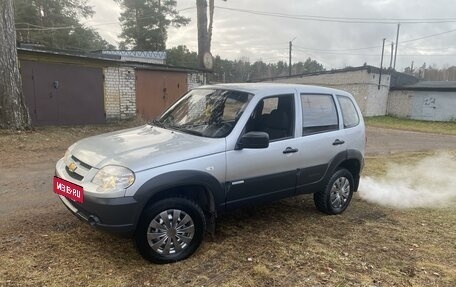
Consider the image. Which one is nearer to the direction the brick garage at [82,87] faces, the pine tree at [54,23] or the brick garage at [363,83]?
the brick garage

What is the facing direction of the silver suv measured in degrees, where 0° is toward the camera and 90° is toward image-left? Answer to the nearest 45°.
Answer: approximately 45°

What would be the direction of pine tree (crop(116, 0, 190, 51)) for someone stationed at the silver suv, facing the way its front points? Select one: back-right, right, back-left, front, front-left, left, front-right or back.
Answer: back-right

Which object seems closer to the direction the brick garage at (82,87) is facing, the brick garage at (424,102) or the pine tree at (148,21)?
the brick garage

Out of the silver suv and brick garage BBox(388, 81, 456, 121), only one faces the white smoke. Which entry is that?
the brick garage

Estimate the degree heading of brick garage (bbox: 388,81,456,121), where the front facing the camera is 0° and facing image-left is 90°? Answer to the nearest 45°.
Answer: approximately 0°

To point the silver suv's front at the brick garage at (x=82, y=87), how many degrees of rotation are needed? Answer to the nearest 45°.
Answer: approximately 90° to its right

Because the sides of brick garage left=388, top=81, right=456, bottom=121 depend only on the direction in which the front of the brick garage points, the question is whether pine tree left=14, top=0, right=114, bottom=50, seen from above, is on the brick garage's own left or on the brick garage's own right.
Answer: on the brick garage's own right

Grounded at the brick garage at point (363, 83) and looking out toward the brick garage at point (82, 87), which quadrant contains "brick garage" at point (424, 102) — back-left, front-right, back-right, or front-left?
back-left
